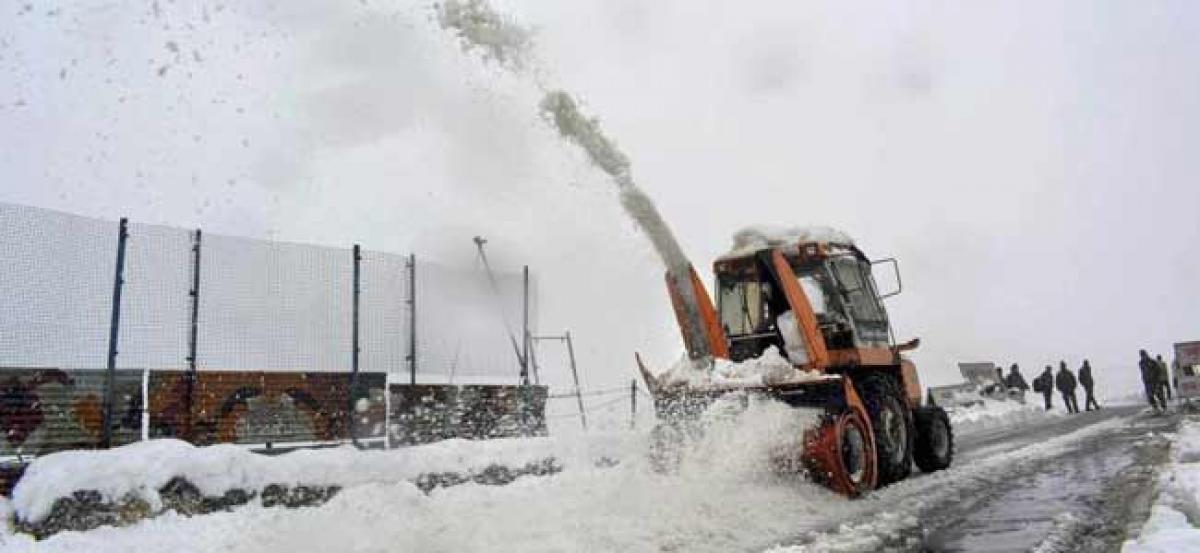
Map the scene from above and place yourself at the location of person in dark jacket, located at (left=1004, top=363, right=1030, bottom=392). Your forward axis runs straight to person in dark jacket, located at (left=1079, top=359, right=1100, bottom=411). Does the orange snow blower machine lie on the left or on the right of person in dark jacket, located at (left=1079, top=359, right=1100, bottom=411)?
right

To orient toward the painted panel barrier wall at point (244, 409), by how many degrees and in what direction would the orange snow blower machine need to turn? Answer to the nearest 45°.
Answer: approximately 45° to its right

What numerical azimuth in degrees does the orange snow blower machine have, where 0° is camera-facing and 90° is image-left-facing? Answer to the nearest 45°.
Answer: approximately 45°

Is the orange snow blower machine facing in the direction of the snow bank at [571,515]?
yes

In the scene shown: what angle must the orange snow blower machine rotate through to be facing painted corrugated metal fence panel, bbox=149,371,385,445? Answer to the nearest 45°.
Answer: approximately 45° to its right

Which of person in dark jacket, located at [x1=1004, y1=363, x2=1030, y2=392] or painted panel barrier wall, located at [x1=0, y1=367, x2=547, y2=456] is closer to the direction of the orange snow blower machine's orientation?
the painted panel barrier wall

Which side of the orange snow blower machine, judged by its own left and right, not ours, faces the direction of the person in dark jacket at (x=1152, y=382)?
back

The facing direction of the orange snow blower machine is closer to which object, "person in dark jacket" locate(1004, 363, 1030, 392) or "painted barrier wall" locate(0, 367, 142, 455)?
the painted barrier wall

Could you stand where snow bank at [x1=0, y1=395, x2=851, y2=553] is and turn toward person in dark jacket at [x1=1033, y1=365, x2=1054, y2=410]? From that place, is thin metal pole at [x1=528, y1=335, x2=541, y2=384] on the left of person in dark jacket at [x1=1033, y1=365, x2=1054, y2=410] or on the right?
left

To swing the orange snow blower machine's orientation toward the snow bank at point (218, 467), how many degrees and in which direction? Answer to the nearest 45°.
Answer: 0° — it already faces it

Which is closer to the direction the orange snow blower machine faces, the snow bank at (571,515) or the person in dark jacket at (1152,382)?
the snow bank

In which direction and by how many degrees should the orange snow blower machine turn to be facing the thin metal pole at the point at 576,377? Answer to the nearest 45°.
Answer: approximately 90° to its right

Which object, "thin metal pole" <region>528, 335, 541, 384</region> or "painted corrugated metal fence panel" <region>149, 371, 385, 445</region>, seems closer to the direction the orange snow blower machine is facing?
the painted corrugated metal fence panel

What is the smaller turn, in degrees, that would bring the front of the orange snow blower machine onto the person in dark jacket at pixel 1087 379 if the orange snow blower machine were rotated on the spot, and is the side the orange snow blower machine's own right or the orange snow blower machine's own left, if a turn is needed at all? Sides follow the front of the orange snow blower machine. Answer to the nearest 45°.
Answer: approximately 180°

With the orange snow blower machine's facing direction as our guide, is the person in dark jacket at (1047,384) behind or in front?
behind

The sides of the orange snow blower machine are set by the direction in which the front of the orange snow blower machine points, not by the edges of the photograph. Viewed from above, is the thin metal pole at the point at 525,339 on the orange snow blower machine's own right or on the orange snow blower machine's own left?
on the orange snow blower machine's own right

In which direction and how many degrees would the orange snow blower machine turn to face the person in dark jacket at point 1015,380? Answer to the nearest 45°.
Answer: approximately 135° to its right
